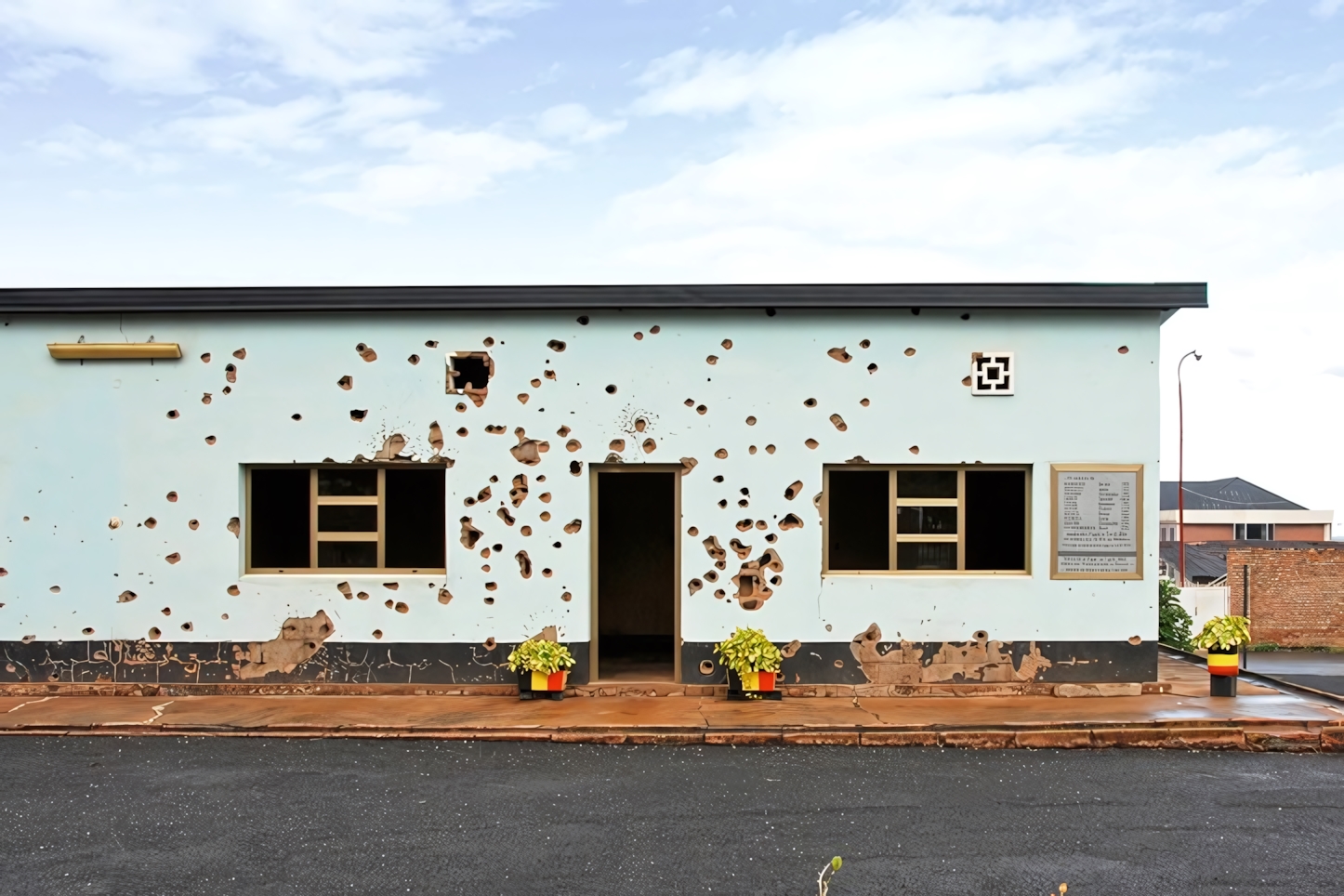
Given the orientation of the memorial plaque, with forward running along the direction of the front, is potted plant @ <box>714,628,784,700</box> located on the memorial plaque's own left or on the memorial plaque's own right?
on the memorial plaque's own right

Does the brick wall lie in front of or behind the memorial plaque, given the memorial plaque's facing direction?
behind

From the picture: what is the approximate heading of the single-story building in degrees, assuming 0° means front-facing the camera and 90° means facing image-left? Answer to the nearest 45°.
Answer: approximately 0°

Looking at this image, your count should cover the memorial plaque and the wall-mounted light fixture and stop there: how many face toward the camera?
2

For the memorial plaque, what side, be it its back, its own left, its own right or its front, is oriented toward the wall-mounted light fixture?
right
